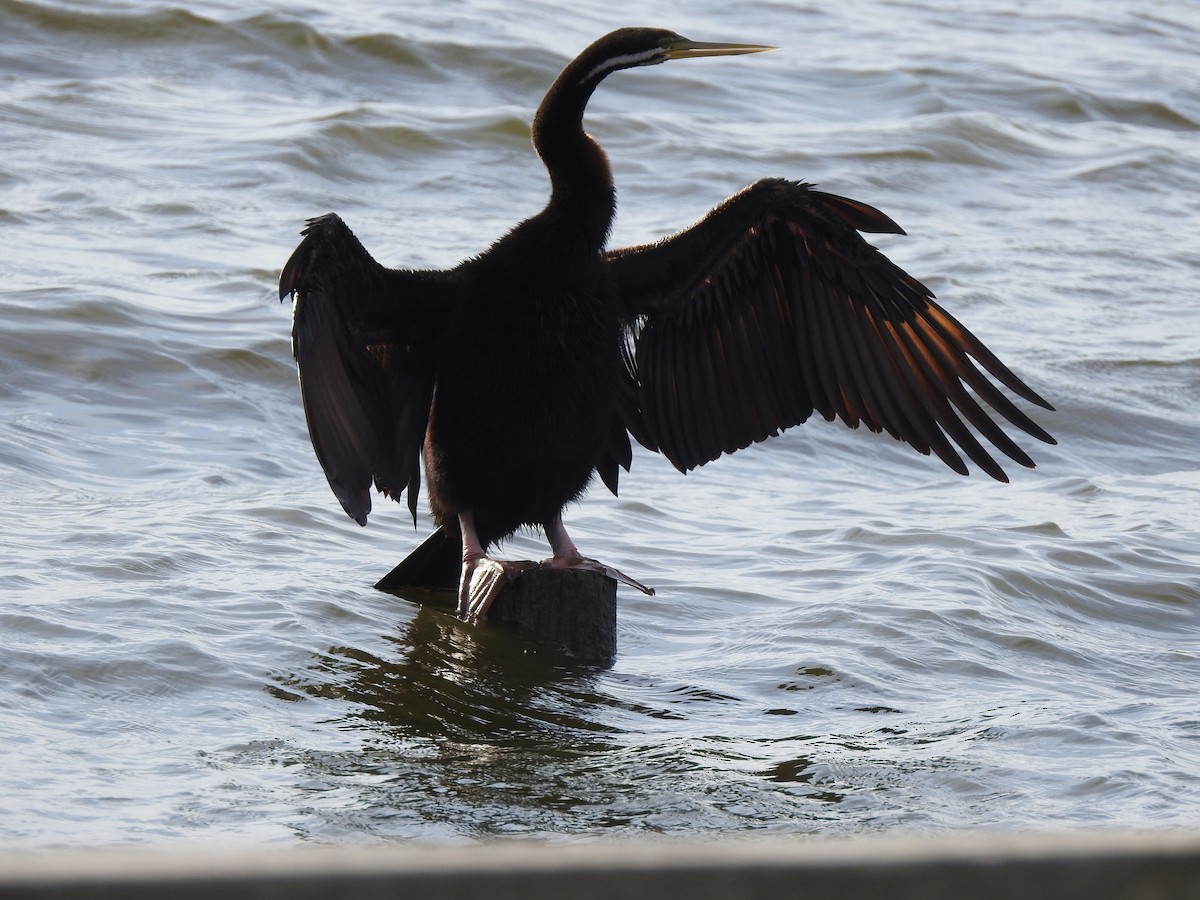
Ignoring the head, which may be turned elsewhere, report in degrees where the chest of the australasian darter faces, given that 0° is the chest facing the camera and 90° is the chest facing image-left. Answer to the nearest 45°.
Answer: approximately 315°
